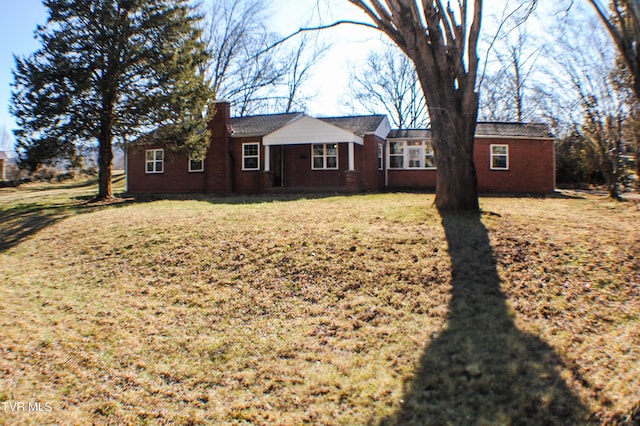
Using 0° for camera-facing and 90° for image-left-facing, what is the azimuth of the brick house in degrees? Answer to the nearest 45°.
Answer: approximately 0°

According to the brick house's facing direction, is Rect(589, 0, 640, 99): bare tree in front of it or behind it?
in front

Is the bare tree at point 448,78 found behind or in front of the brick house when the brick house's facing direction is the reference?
in front

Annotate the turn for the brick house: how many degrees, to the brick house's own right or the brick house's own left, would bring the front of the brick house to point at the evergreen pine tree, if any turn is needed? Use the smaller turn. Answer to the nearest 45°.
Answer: approximately 45° to the brick house's own right
